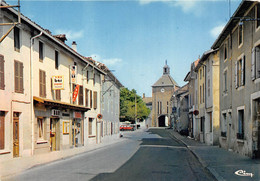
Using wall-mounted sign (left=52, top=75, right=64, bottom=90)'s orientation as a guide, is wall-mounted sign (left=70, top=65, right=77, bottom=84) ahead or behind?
behind

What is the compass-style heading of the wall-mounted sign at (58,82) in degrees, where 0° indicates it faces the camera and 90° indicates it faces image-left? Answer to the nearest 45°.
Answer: approximately 0°
